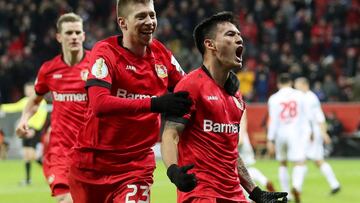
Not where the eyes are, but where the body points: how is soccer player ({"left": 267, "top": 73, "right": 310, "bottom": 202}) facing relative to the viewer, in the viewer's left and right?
facing away from the viewer

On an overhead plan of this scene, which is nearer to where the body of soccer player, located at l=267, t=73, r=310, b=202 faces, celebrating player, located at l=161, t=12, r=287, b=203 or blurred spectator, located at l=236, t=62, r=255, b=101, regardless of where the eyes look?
the blurred spectator

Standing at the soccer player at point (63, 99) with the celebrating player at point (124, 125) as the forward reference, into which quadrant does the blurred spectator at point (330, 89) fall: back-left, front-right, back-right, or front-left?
back-left

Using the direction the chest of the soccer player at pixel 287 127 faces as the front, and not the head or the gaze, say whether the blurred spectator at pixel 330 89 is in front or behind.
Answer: in front

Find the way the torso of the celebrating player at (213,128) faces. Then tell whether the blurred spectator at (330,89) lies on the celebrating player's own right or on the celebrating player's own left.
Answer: on the celebrating player's own left

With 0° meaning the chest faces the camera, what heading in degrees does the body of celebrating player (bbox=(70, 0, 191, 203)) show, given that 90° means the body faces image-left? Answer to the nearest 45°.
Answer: approximately 315°
